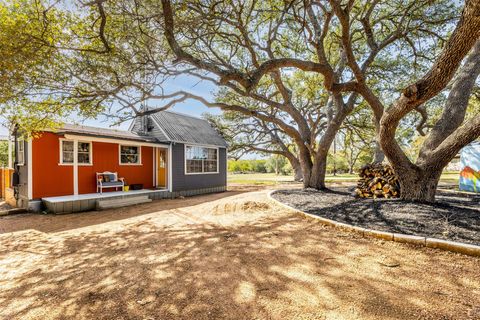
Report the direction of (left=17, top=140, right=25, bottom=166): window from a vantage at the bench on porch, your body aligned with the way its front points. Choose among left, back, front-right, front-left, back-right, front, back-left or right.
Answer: back-right

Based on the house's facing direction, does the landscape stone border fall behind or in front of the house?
in front

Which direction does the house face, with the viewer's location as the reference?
facing the viewer and to the right of the viewer

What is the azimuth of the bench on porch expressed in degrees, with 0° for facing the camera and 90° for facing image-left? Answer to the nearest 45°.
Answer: approximately 315°

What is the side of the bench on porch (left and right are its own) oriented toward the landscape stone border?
front

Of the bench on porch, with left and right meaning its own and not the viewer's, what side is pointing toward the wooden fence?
back
